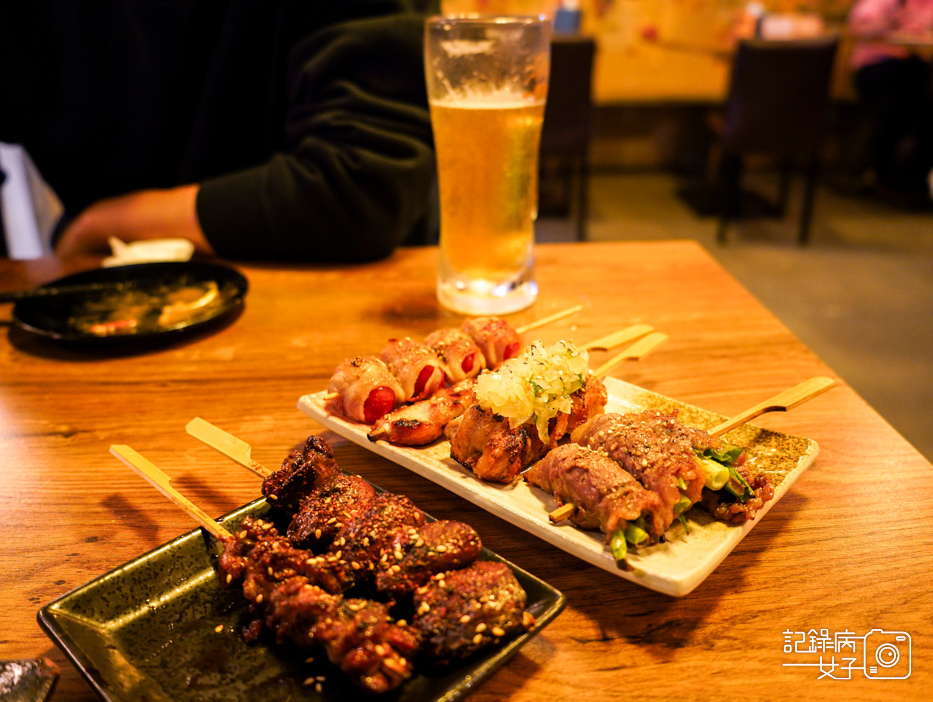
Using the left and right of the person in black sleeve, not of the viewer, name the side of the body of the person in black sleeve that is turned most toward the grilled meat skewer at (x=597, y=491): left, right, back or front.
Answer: front

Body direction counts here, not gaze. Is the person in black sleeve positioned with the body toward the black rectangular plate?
yes

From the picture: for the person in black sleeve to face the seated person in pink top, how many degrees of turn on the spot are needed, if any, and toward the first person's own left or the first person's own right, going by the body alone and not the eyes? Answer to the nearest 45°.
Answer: approximately 135° to the first person's own left

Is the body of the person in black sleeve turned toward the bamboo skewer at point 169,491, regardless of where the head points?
yes

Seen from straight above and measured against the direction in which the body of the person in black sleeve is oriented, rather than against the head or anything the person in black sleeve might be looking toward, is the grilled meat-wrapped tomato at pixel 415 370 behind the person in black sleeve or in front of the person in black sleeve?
in front

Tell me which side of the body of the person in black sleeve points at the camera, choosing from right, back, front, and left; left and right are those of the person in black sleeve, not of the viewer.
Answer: front

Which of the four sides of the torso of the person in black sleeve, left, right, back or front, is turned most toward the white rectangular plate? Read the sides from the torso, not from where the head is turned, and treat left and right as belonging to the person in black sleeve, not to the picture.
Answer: front

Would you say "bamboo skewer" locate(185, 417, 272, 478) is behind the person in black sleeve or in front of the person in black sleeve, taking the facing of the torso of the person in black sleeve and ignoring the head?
in front

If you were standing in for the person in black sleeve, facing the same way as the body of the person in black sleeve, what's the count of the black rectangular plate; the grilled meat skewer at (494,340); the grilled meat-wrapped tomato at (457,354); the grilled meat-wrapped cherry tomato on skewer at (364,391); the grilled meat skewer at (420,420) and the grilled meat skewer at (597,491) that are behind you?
0

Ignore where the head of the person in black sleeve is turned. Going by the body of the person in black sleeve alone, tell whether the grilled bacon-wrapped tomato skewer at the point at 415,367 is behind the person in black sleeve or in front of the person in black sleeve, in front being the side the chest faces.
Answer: in front

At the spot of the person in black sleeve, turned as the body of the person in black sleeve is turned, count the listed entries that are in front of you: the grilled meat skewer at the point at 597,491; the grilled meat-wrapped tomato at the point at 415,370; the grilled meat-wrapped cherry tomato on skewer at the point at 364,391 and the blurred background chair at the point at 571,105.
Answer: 3

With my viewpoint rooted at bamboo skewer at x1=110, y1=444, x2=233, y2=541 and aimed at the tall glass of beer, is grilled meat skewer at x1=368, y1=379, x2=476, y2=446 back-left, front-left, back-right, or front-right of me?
front-right
